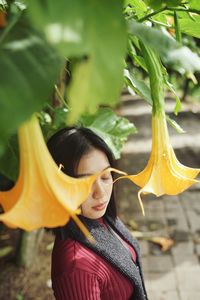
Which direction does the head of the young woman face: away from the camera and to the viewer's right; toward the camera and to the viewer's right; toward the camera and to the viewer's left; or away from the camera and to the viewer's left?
toward the camera and to the viewer's right

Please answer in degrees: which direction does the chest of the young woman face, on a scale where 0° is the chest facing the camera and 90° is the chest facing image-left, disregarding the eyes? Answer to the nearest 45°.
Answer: approximately 315°
